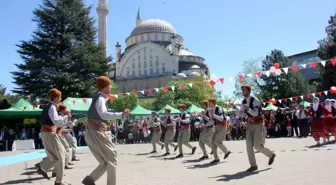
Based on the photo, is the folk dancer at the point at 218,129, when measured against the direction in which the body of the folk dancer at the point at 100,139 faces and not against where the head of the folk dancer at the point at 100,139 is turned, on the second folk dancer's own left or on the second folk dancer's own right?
on the second folk dancer's own left
